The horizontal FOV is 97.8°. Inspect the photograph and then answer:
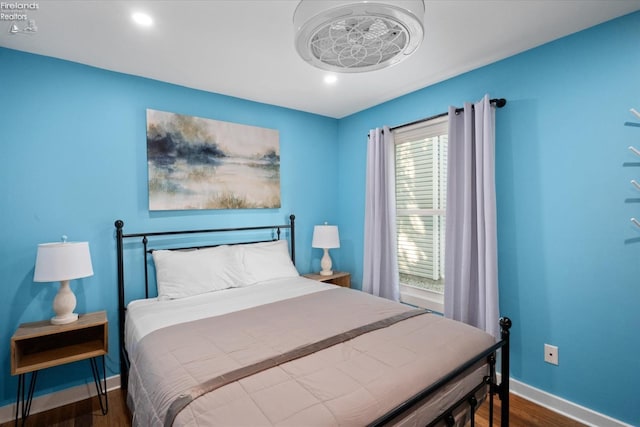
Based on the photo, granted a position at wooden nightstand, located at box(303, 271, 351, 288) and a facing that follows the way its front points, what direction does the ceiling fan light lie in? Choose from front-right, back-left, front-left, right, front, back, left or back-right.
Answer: front-right

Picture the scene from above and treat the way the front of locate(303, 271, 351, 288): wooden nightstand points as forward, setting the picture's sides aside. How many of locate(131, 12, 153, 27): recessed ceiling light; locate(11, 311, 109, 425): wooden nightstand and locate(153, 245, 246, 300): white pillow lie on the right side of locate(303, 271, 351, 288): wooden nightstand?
3

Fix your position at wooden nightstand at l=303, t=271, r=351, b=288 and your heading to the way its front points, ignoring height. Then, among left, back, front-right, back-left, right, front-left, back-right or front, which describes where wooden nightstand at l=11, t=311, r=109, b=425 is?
right

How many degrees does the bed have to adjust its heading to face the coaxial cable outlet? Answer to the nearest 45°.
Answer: approximately 45° to its left

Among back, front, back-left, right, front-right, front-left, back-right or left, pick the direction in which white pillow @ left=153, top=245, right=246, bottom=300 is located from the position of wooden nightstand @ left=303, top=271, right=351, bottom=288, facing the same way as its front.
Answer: right

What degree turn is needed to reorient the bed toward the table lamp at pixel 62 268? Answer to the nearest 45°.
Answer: approximately 135° to its right

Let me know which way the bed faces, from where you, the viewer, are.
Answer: facing the viewer and to the right of the viewer

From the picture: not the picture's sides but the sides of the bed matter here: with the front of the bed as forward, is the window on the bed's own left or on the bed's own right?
on the bed's own left

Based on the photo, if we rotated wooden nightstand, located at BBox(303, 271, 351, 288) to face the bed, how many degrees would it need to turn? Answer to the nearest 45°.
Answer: approximately 45° to its right

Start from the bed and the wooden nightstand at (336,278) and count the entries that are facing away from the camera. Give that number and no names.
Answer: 0
